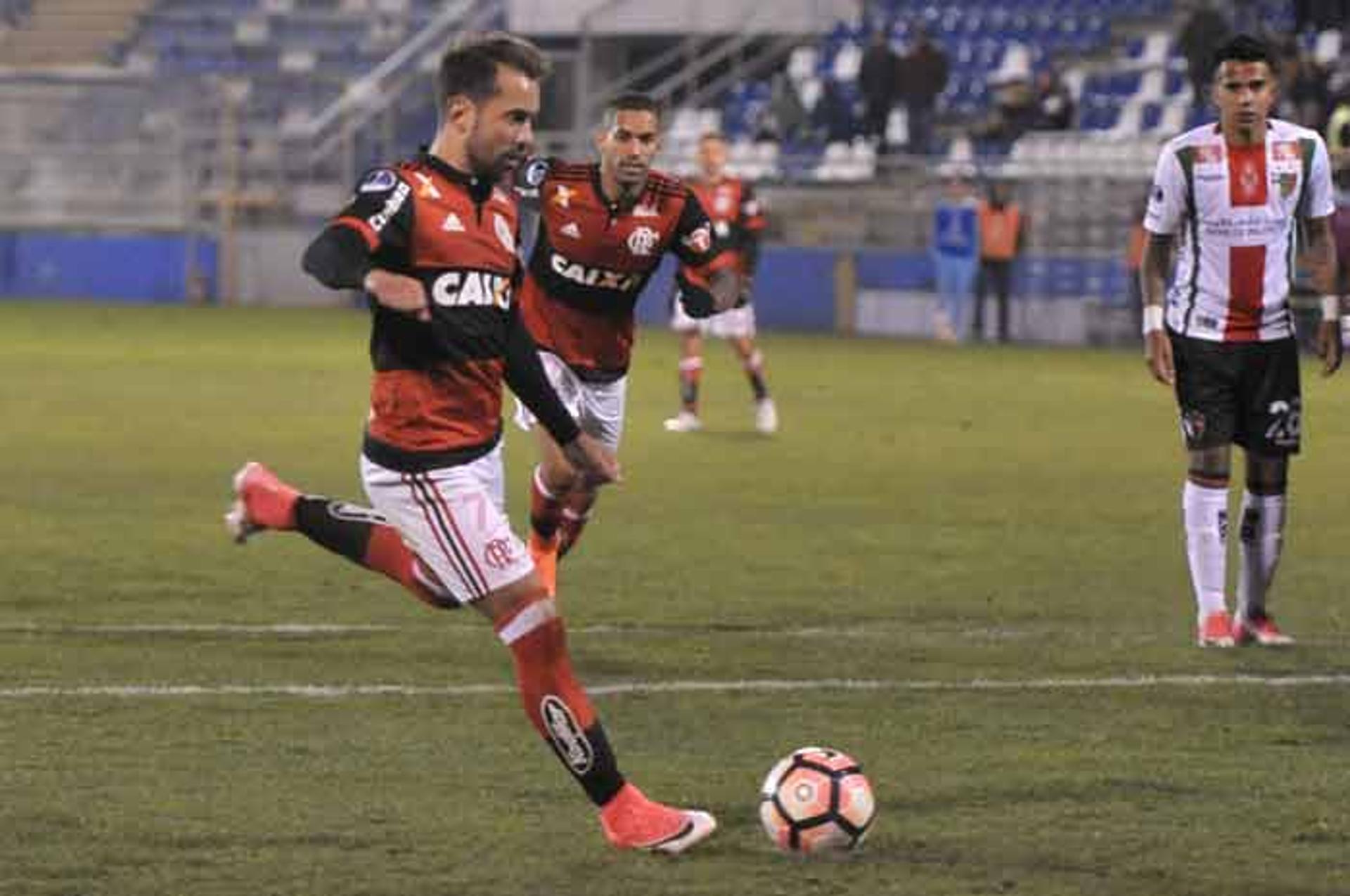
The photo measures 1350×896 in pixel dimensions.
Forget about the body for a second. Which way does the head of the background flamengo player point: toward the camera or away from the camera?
toward the camera

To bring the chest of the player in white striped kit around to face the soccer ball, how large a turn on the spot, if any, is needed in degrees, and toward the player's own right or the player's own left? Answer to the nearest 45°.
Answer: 0° — they already face it

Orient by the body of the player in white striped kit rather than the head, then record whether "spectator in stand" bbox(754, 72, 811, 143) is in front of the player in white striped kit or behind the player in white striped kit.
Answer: behind

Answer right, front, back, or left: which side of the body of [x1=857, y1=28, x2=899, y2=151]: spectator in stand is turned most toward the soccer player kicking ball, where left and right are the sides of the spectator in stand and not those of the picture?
front

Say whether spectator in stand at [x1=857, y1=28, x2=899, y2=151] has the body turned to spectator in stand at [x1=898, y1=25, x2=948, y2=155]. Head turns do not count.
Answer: no

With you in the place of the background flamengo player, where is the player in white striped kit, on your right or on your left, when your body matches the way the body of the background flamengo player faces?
on your left

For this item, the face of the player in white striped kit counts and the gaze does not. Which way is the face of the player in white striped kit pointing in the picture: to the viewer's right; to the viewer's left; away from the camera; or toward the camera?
toward the camera

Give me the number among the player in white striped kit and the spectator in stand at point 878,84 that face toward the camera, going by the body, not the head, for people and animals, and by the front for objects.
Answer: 2

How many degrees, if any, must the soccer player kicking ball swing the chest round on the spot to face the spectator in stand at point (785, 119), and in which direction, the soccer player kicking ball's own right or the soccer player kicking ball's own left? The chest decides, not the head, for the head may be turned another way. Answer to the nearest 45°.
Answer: approximately 135° to the soccer player kicking ball's own left

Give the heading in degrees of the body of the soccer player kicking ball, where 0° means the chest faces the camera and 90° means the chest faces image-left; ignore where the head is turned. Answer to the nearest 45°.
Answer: approximately 315°

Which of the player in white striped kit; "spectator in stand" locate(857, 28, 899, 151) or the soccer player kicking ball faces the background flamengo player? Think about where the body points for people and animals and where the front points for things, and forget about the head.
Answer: the spectator in stand

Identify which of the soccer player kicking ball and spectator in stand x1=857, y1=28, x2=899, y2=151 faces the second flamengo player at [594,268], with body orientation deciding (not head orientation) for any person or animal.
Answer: the spectator in stand

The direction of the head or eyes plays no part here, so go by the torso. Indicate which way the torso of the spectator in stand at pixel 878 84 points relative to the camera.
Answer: toward the camera

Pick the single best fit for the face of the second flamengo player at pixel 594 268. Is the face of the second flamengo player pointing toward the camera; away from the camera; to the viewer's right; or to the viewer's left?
toward the camera

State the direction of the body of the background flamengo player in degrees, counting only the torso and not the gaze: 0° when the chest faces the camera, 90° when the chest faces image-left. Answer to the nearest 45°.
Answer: approximately 45°

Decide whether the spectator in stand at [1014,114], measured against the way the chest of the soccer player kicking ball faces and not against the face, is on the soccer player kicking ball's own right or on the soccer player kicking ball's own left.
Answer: on the soccer player kicking ball's own left

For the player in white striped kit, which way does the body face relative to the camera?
toward the camera

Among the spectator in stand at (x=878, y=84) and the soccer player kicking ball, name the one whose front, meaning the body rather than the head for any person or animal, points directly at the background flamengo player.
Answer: the spectator in stand
